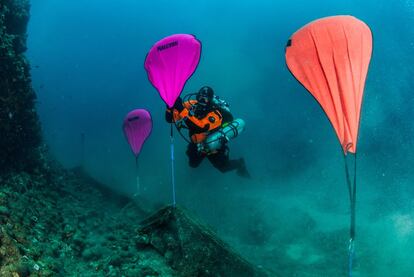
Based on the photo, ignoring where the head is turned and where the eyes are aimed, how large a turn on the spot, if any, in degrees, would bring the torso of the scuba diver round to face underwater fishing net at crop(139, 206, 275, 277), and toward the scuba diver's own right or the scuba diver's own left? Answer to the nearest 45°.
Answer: approximately 45° to the scuba diver's own left

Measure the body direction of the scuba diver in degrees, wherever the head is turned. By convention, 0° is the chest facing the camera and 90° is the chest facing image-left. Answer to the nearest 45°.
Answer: approximately 45°
